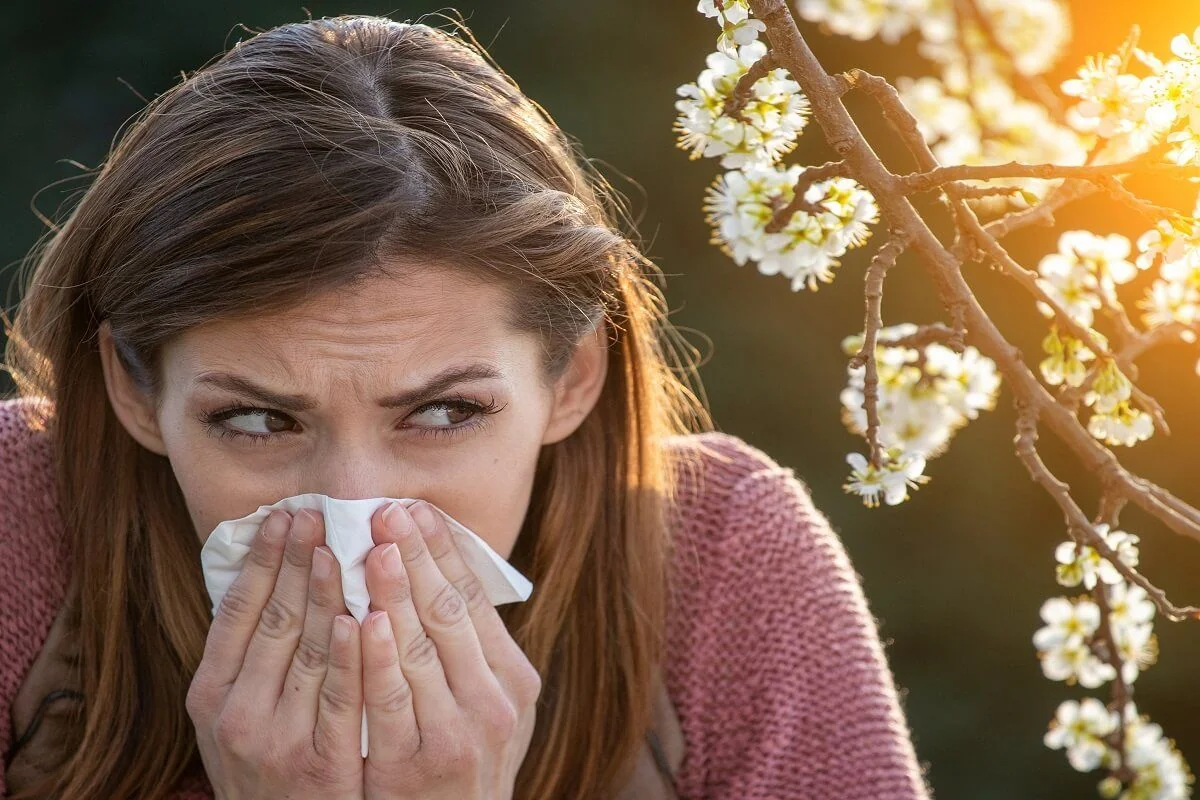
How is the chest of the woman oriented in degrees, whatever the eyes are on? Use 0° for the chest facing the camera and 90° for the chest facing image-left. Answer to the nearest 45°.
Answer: approximately 0°
